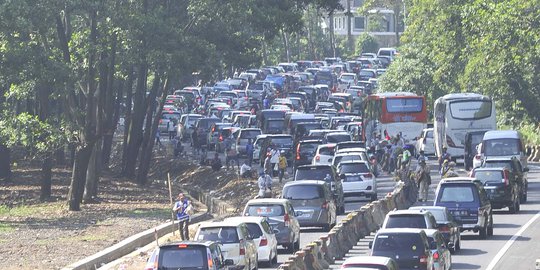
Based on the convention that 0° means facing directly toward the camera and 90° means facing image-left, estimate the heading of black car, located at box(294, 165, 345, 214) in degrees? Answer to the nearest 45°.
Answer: approximately 180°

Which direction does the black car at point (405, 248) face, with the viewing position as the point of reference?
facing away from the viewer

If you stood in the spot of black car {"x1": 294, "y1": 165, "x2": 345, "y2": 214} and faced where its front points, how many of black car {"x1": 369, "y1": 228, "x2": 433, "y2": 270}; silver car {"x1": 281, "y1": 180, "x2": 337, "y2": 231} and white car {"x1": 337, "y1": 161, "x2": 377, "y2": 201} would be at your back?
2

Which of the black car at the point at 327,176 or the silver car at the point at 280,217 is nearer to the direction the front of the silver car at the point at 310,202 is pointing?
the black car

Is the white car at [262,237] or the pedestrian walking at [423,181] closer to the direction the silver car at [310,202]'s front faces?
the pedestrian walking

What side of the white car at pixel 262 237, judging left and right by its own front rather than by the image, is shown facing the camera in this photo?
back

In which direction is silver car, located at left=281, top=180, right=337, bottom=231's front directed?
away from the camera

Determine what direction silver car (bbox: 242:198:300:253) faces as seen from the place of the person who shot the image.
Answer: facing away from the viewer
